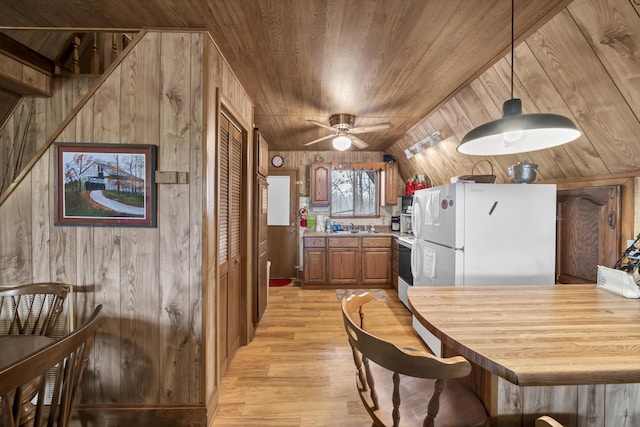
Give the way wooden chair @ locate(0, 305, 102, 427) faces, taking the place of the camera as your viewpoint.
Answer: facing away from the viewer and to the left of the viewer

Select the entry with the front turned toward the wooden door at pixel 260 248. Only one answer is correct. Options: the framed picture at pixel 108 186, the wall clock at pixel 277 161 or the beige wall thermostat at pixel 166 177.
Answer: the wall clock

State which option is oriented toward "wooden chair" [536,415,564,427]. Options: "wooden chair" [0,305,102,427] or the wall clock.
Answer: the wall clock

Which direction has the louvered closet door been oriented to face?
to the viewer's right

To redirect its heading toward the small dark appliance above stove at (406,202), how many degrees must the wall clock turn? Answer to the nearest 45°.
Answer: approximately 90° to its left

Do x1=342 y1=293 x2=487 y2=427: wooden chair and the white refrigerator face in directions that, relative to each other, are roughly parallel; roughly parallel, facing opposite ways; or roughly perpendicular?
roughly parallel, facing opposite ways

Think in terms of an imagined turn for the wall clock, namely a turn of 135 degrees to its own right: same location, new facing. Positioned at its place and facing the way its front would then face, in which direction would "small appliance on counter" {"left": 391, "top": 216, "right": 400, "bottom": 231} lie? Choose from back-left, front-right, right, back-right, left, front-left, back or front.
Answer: back-right

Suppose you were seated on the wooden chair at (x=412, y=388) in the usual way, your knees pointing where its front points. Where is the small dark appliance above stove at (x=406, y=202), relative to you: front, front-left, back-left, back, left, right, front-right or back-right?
front-left

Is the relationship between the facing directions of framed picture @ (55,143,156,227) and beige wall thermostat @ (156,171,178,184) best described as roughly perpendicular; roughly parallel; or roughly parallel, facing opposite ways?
roughly parallel

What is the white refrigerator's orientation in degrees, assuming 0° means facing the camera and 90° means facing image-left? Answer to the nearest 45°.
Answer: approximately 45°

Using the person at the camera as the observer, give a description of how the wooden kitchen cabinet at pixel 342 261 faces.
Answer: facing the viewer

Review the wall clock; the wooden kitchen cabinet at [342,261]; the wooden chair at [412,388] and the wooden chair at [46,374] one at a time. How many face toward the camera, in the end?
2

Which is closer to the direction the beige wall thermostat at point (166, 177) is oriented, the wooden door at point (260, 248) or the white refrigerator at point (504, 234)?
the white refrigerator

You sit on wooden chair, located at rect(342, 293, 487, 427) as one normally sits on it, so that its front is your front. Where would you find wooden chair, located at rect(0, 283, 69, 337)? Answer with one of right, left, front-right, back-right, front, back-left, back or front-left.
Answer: back-left
